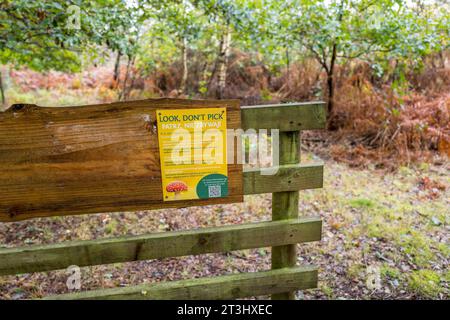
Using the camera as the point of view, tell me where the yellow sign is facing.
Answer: facing the viewer

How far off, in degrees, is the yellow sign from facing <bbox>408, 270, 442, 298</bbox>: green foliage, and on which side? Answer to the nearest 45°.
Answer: approximately 135° to its left
